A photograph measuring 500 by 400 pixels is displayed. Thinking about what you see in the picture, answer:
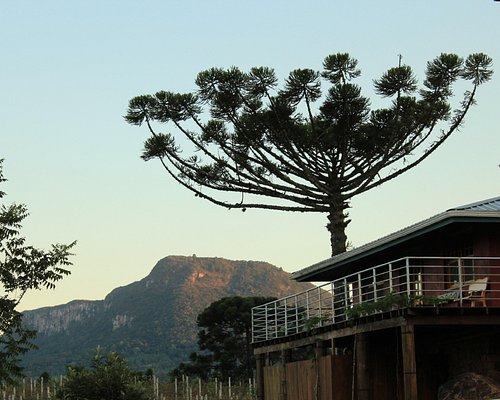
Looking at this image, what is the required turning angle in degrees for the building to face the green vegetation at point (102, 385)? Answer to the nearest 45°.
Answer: approximately 90° to its right

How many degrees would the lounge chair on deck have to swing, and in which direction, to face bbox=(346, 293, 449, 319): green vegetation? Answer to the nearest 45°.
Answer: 0° — it already faces it

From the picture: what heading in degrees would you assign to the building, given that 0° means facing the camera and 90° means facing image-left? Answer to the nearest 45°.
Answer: approximately 45°
